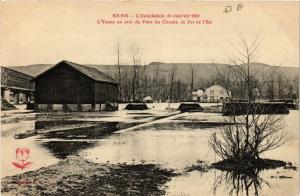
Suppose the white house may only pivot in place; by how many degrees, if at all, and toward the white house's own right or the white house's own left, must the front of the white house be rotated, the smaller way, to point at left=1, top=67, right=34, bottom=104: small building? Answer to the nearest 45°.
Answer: approximately 45° to the white house's own right

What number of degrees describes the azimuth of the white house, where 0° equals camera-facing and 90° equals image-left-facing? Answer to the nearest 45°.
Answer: approximately 0°

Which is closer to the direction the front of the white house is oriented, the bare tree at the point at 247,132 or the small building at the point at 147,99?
the bare tree

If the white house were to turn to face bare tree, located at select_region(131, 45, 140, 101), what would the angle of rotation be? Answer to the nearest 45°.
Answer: approximately 45° to its right
